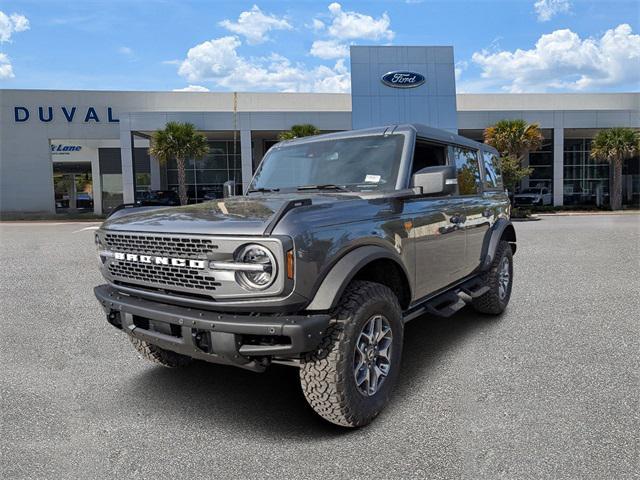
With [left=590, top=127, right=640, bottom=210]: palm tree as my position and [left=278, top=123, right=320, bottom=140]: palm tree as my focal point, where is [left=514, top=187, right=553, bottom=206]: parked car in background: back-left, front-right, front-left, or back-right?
front-right

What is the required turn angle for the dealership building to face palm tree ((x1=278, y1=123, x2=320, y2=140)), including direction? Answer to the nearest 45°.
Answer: approximately 45° to its left

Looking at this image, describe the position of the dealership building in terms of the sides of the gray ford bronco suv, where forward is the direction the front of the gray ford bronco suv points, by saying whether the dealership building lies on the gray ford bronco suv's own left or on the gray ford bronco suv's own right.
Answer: on the gray ford bronco suv's own right

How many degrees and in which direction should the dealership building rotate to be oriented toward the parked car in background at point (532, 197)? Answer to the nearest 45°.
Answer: approximately 90° to its left

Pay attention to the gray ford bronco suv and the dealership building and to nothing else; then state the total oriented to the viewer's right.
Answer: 0

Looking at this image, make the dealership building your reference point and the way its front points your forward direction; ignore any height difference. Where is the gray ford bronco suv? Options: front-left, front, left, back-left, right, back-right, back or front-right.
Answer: front

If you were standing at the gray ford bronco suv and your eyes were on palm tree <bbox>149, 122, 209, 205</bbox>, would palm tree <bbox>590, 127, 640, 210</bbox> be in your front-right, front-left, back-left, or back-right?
front-right

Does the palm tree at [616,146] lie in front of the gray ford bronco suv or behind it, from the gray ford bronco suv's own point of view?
behind

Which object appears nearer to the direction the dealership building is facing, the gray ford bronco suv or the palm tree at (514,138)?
the gray ford bronco suv

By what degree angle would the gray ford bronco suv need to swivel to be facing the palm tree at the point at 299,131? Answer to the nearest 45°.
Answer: approximately 135° to its right

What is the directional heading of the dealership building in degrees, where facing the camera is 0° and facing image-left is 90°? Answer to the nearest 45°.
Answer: approximately 0°

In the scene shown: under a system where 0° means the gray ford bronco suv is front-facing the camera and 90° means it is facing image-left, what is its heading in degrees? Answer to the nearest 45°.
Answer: approximately 45°
